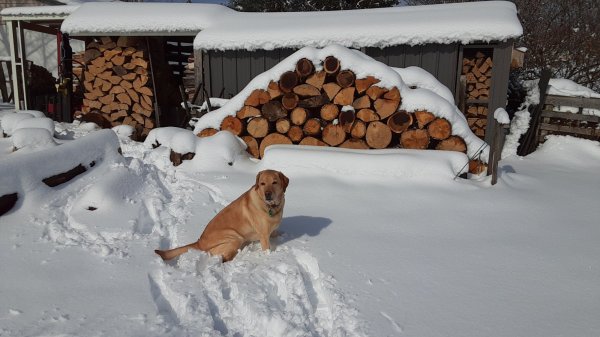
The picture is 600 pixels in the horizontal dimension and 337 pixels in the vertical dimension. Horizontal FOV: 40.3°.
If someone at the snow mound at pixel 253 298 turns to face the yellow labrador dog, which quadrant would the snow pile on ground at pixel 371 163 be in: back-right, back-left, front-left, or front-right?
front-right

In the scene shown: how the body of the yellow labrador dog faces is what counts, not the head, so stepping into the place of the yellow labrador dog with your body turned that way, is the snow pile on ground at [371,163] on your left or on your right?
on your left

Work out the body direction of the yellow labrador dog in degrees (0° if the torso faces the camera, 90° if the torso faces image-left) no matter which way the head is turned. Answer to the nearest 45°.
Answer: approximately 270°

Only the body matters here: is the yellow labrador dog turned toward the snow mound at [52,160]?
no
